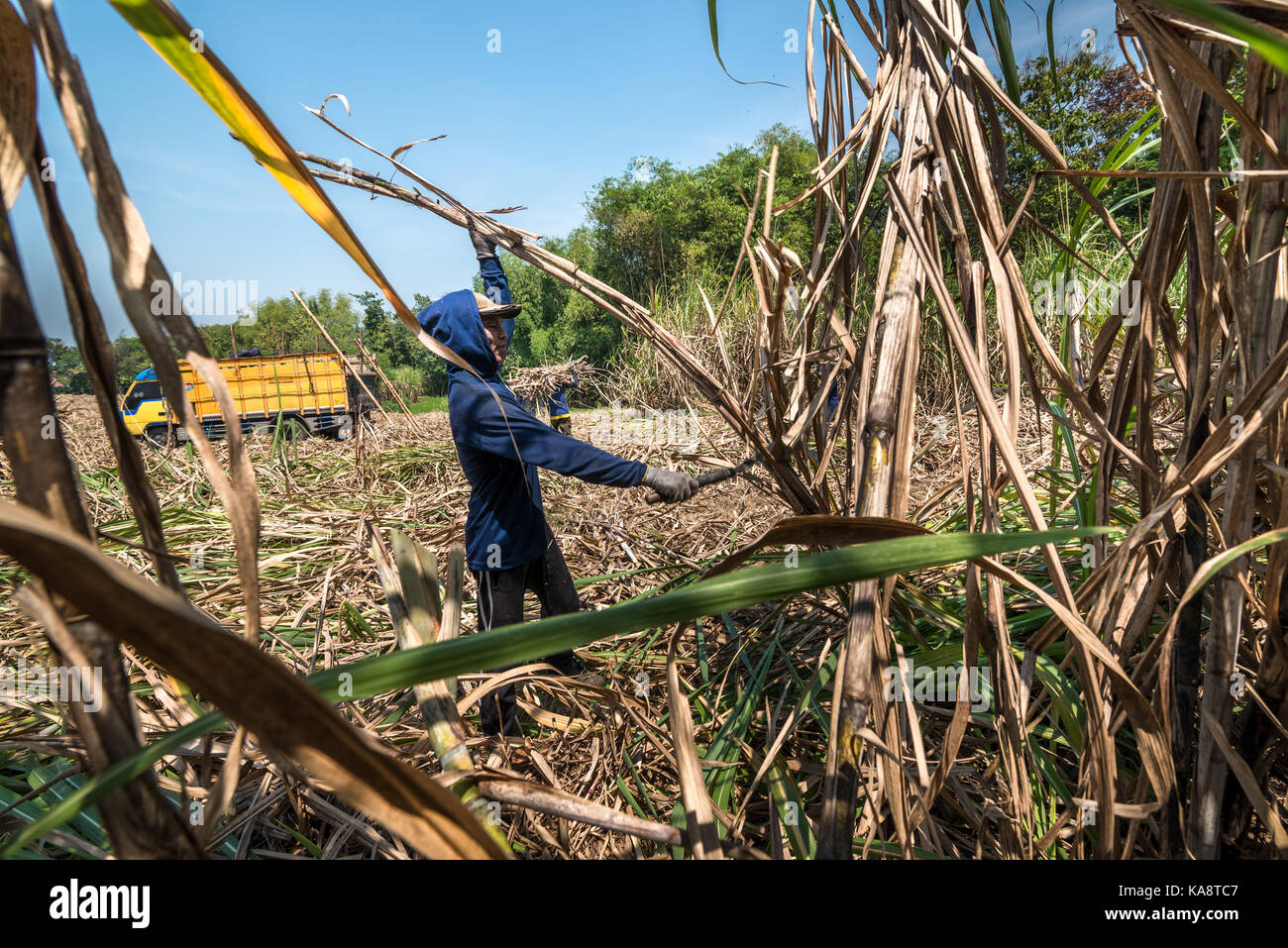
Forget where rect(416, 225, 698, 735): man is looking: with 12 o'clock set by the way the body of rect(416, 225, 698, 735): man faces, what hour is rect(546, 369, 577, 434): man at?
rect(546, 369, 577, 434): man is roughly at 9 o'clock from rect(416, 225, 698, 735): man.

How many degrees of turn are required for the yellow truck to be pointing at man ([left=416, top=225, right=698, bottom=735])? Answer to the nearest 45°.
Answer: approximately 90° to its left

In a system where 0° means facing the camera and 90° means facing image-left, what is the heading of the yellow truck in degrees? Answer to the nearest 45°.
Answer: approximately 90°

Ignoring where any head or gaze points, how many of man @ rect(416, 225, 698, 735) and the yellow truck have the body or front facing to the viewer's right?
1

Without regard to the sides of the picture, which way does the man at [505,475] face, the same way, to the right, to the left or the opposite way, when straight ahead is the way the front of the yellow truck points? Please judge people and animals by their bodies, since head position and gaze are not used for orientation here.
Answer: the opposite way

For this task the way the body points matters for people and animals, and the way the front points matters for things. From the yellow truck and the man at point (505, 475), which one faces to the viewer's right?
the man

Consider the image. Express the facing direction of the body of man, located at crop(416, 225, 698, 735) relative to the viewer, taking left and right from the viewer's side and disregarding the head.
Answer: facing to the right of the viewer
